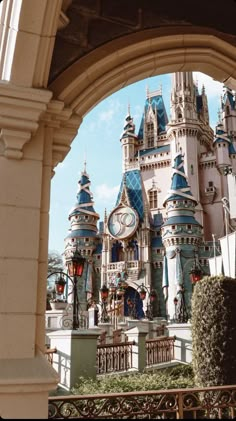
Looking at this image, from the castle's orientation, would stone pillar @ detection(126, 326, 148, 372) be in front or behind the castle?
in front

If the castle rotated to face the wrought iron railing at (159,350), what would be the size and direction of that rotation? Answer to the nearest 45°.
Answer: approximately 45° to its left

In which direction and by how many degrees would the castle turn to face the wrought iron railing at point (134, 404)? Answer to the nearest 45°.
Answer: approximately 45° to its left

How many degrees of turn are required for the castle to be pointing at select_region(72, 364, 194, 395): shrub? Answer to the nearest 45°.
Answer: approximately 45° to its left

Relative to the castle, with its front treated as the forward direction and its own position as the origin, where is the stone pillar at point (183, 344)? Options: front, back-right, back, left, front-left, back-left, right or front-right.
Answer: front-left

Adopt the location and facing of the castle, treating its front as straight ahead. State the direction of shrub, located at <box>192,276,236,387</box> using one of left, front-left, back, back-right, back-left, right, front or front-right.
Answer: front-left

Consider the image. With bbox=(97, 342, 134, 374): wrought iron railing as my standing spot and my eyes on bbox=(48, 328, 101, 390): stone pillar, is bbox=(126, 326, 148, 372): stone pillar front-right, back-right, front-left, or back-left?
back-left

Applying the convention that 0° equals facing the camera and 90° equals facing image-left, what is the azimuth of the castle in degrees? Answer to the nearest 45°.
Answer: approximately 45°
